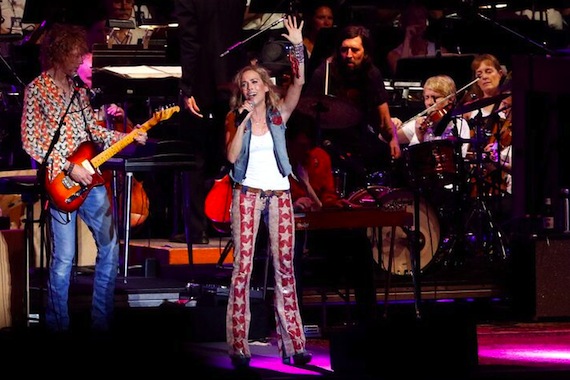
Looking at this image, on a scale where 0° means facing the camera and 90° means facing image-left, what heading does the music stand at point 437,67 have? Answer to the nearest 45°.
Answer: approximately 180°

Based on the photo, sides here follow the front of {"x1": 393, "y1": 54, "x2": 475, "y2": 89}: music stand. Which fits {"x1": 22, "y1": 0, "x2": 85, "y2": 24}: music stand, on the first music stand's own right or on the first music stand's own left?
on the first music stand's own left

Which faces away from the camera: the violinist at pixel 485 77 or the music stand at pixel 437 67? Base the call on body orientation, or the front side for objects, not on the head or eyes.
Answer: the music stand

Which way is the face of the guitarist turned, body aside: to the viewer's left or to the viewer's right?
to the viewer's right

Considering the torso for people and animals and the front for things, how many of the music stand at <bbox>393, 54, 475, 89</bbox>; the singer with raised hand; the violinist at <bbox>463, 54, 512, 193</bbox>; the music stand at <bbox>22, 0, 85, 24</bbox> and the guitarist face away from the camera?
2

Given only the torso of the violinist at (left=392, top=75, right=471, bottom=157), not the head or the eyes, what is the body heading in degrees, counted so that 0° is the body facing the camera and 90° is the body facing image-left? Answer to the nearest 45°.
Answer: approximately 45°

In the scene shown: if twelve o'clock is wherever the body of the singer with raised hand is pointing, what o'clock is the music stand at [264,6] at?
The music stand is roughly at 6 o'clock from the singer with raised hand.

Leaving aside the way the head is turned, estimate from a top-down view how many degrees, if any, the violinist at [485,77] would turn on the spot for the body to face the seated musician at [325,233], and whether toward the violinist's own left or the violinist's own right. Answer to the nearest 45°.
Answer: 0° — they already face them
